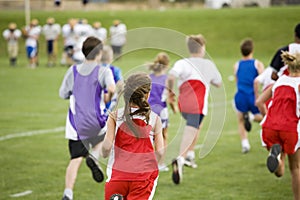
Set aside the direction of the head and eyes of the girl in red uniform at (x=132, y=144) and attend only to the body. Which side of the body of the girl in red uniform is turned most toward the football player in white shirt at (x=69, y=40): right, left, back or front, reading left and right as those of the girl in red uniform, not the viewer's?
front

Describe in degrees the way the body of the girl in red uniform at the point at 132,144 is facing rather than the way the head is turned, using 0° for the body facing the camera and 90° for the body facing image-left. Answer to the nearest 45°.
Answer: approximately 180°

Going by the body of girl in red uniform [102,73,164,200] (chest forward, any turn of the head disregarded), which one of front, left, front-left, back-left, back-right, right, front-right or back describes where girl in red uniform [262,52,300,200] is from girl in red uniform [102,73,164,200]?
front-right

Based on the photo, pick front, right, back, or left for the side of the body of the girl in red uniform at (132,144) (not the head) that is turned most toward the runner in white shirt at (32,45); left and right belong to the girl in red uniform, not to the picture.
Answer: front

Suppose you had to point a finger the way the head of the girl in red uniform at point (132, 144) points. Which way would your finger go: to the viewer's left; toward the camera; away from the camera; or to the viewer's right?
away from the camera
